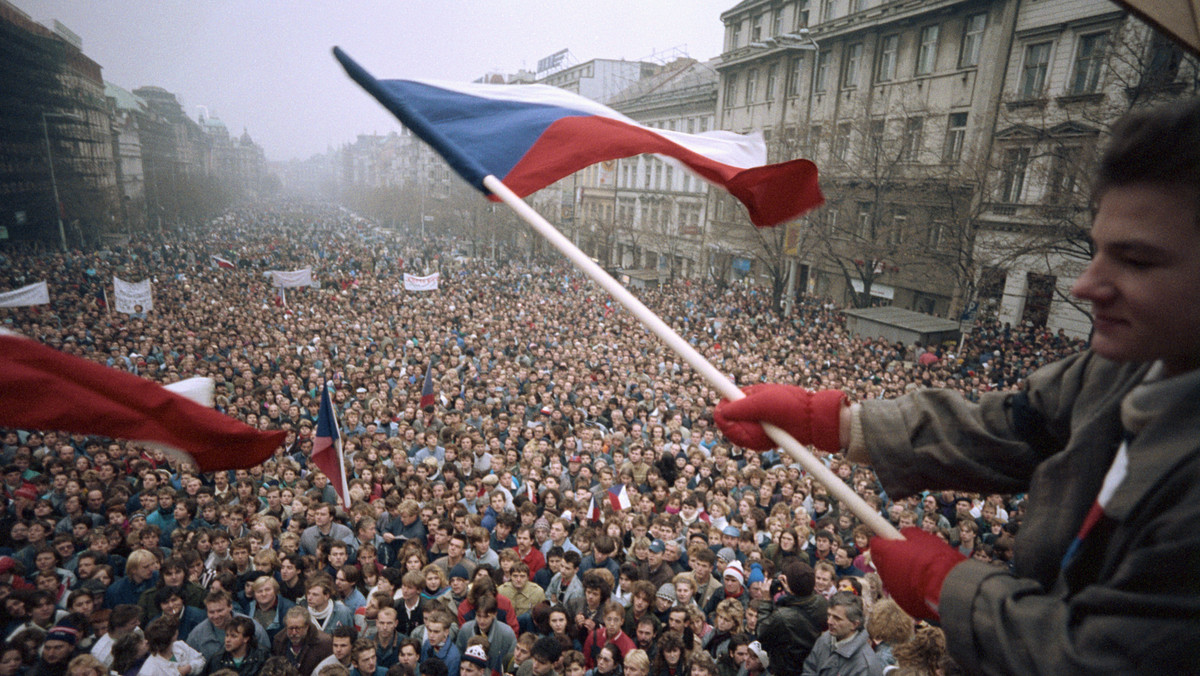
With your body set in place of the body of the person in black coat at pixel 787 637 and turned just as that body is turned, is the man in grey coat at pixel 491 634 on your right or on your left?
on your left

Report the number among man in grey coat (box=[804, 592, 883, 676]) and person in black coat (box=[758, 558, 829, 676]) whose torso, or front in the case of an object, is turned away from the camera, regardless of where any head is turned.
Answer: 1

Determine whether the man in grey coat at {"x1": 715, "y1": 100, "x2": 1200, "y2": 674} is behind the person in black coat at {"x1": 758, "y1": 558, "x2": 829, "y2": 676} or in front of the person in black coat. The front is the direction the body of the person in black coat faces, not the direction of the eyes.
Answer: behind

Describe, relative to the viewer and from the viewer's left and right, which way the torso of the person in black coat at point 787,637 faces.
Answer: facing away from the viewer

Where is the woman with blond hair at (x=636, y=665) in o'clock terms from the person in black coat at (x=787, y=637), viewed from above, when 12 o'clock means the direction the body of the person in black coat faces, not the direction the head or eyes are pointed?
The woman with blond hair is roughly at 8 o'clock from the person in black coat.

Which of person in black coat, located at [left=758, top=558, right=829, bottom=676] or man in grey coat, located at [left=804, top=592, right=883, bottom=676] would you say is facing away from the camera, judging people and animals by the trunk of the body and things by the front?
the person in black coat

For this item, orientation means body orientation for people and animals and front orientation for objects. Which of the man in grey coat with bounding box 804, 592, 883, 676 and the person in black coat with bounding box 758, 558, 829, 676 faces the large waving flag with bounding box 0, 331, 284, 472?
the man in grey coat

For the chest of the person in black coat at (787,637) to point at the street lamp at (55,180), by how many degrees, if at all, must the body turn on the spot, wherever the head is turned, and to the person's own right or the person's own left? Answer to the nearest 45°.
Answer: approximately 45° to the person's own left

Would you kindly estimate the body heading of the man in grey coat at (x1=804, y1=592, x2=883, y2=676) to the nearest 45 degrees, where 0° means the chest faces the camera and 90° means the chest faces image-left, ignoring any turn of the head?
approximately 45°
